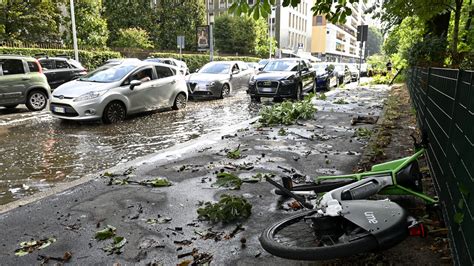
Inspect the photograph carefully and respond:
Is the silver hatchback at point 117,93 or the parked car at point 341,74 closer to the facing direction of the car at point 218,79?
the silver hatchback

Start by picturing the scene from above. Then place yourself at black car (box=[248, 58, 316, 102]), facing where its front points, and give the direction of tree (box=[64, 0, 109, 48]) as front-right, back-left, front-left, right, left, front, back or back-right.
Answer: right

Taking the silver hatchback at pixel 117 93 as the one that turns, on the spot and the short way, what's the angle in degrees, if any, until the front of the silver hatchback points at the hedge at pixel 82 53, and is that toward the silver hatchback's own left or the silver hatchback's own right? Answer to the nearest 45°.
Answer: approximately 135° to the silver hatchback's own right

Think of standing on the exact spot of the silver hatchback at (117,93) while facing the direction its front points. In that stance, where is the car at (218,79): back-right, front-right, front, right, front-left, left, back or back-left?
back

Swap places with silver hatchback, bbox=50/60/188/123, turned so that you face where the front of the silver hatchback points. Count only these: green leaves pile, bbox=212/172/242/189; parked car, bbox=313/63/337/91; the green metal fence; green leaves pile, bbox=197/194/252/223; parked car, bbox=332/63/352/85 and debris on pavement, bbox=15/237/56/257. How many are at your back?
2

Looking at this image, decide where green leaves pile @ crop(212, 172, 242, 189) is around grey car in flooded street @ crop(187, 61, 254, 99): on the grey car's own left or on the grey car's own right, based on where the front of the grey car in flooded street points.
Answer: on the grey car's own left

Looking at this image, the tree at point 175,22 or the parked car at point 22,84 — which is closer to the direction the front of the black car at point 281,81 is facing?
the parked car

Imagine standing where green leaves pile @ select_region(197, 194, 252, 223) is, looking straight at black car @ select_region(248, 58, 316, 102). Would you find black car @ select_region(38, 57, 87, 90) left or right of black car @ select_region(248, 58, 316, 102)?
left

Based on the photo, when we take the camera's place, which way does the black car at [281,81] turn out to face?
facing the viewer and to the left of the viewer

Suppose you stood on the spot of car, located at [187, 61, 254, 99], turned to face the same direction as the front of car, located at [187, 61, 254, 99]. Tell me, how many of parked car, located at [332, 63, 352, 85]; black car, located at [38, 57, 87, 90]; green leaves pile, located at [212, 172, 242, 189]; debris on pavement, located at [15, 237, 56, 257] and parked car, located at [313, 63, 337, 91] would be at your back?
2

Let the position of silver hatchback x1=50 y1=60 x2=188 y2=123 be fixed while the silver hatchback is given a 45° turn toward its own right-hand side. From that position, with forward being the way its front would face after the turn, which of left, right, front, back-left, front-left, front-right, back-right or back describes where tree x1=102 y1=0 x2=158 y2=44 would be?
right

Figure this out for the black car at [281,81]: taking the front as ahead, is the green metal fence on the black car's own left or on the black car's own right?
on the black car's own left

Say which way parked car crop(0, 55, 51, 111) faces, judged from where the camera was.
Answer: facing to the left of the viewer

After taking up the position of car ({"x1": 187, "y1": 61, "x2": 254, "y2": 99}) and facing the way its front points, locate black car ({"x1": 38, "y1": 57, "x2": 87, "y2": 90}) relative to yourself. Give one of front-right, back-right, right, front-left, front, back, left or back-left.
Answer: front-right

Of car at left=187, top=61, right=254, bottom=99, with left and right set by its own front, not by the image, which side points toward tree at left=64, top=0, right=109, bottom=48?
right

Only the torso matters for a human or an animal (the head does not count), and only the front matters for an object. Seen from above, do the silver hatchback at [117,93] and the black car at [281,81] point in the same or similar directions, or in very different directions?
same or similar directions
